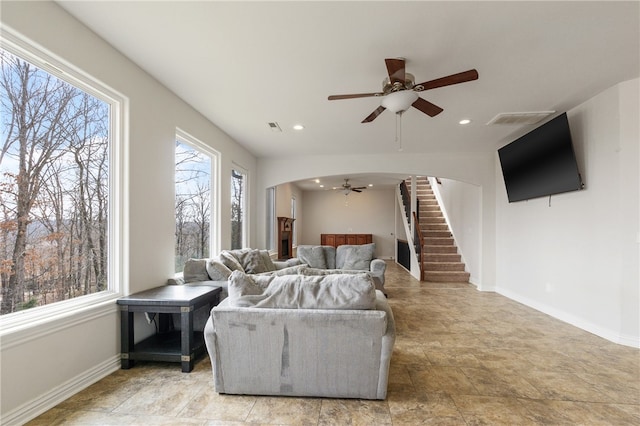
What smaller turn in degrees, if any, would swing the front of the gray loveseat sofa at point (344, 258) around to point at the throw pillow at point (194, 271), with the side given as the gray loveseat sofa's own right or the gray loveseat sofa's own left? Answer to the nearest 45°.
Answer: approximately 45° to the gray loveseat sofa's own right

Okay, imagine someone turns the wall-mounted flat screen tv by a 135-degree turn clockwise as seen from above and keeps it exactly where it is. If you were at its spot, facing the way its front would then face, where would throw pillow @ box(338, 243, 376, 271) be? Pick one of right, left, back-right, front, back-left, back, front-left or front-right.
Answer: left

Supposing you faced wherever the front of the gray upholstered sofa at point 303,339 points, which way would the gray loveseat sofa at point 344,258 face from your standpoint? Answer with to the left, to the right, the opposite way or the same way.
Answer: the opposite way

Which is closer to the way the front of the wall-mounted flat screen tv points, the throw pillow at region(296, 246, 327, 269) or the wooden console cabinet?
the throw pillow

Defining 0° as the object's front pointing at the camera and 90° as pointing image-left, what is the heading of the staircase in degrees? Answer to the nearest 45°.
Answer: approximately 0°

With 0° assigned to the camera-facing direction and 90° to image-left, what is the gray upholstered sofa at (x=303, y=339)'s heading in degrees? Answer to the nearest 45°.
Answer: approximately 180°

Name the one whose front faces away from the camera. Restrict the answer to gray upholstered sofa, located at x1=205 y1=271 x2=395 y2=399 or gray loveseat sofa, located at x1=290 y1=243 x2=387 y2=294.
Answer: gray upholstered sofa, located at x1=205 y1=271 x2=395 y2=399

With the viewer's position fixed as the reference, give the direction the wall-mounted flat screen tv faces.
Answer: facing the viewer and to the left of the viewer
